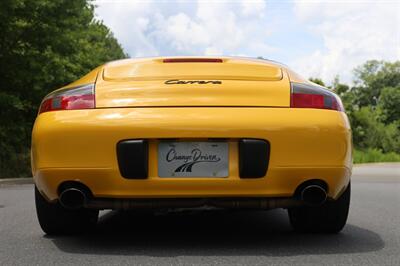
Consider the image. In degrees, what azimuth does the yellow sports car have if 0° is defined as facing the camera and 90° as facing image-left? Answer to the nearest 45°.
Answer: approximately 180°
